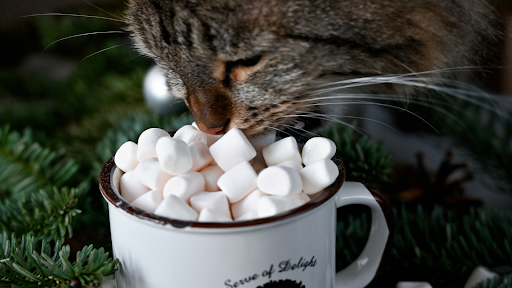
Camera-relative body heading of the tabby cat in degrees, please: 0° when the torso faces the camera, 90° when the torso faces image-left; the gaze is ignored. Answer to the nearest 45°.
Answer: approximately 45°
